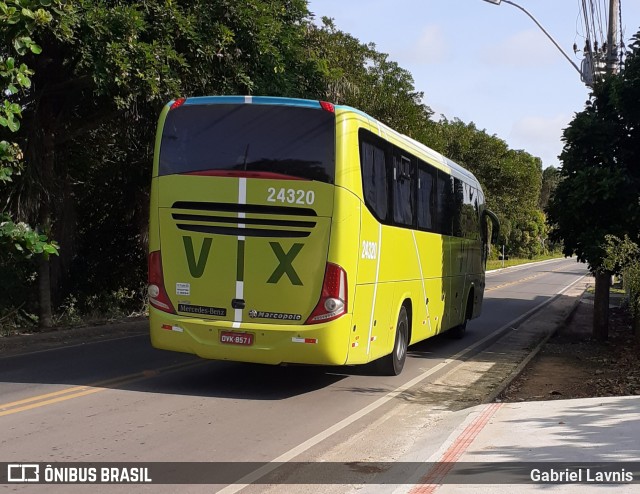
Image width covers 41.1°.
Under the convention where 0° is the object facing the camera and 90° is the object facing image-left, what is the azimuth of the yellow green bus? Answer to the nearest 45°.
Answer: approximately 225°

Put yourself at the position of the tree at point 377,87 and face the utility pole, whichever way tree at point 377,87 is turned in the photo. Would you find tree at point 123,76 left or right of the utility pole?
right

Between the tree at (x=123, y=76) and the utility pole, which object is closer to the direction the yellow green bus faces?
the utility pole

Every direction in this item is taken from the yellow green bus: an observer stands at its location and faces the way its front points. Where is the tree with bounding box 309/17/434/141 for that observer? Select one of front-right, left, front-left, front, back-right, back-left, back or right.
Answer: front-left

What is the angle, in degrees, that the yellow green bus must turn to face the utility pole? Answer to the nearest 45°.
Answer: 0° — it already faces it

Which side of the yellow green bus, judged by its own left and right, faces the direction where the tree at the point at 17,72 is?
left

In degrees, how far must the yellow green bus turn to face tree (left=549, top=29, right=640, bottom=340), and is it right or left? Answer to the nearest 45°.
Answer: approximately 90° to its right

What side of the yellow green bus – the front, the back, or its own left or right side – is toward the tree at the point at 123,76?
left

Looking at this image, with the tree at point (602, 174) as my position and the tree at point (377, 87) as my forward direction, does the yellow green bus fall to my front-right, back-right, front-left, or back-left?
back-left
